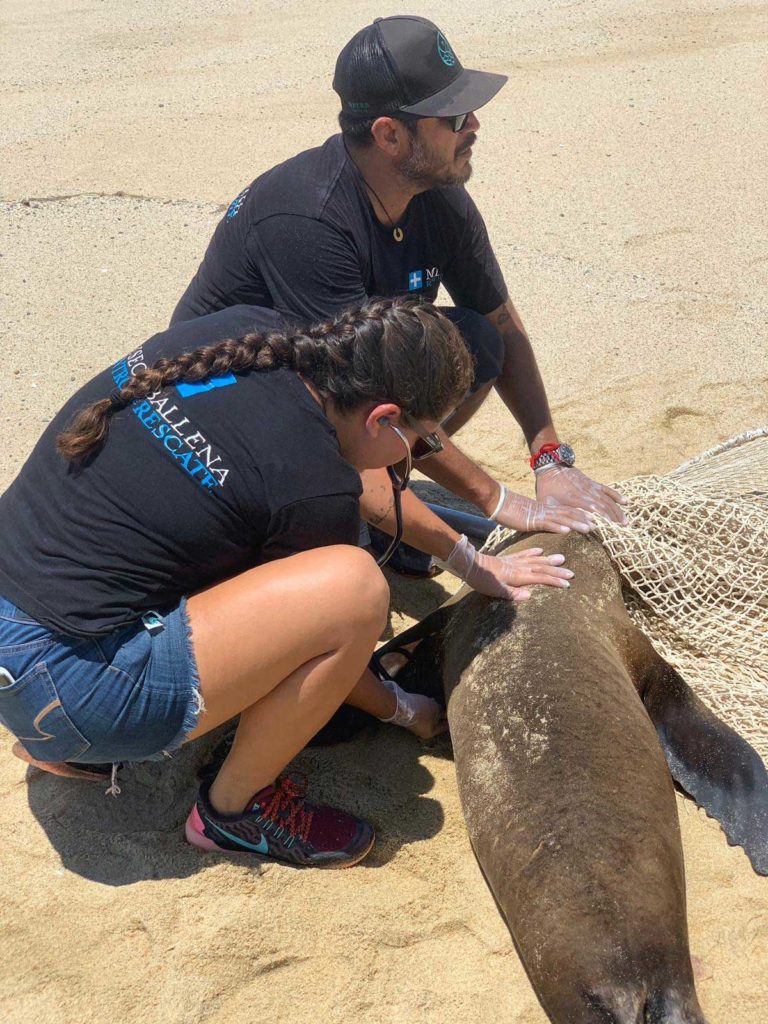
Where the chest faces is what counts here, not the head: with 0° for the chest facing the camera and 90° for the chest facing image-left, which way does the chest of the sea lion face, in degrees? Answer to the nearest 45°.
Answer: approximately 180°
